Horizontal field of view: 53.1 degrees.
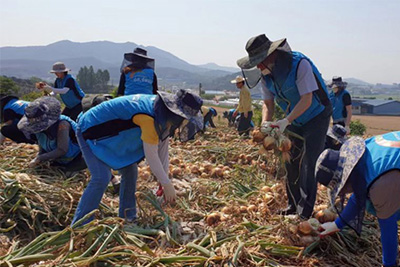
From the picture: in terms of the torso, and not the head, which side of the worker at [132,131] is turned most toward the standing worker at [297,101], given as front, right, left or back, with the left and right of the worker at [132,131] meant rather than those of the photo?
front

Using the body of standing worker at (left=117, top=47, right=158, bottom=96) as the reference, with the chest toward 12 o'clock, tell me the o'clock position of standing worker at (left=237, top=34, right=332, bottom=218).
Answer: standing worker at (left=237, top=34, right=332, bottom=218) is roughly at 5 o'clock from standing worker at (left=117, top=47, right=158, bottom=96).

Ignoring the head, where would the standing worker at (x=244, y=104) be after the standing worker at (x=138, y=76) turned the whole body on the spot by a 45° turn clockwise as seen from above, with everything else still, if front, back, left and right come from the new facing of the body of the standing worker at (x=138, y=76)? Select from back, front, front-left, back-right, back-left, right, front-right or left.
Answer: front

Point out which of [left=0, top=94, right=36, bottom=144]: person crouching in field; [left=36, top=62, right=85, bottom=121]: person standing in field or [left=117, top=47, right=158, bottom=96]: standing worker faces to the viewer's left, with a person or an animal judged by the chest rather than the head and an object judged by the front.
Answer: [left=36, top=62, right=85, bottom=121]: person standing in field

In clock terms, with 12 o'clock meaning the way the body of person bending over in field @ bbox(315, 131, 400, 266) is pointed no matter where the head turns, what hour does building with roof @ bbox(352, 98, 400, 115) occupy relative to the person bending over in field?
The building with roof is roughly at 3 o'clock from the person bending over in field.

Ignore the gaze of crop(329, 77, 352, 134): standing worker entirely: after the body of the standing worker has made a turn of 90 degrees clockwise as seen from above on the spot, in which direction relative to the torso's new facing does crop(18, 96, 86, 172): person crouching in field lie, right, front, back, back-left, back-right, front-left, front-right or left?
left

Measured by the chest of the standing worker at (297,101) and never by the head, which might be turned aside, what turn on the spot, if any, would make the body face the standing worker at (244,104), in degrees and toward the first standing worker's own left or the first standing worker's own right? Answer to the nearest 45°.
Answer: approximately 135° to the first standing worker's own right

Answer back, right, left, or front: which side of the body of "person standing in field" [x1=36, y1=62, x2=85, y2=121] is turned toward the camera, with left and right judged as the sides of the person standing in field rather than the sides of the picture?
left

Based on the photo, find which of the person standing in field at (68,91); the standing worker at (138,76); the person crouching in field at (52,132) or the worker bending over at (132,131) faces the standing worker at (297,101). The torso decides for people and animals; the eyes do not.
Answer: the worker bending over at (132,131)

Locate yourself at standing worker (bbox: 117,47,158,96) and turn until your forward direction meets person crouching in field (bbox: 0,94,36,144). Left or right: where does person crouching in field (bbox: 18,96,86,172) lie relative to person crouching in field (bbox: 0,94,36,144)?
left

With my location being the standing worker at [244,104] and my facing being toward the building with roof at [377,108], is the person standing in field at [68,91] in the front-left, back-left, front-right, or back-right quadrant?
back-left

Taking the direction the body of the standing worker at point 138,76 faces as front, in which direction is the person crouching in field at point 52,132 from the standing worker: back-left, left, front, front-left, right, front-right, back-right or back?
back-left

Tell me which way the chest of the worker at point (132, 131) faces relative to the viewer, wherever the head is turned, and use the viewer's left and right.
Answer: facing to the right of the viewer
